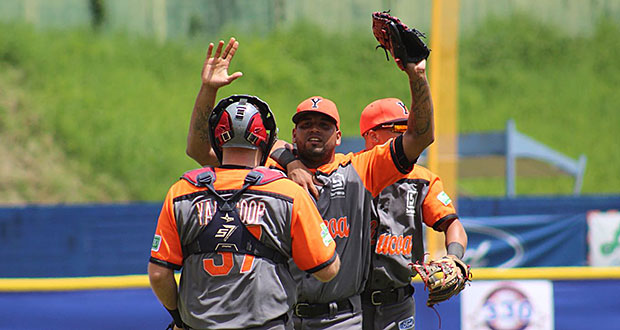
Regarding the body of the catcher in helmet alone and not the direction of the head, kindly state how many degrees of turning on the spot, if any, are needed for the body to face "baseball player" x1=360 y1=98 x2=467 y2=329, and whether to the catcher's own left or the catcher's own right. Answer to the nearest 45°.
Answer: approximately 45° to the catcher's own right

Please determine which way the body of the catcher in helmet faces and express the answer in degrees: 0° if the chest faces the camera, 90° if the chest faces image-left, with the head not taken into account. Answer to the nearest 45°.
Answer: approximately 180°

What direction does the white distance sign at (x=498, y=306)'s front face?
toward the camera

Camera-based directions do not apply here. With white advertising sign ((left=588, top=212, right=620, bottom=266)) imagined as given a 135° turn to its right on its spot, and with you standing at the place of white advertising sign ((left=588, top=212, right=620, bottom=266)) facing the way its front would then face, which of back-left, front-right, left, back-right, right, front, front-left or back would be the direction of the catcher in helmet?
back-left

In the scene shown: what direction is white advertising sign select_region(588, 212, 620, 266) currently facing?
toward the camera

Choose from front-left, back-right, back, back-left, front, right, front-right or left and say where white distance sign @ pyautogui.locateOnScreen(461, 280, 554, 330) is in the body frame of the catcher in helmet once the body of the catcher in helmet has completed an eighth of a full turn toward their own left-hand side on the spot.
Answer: right

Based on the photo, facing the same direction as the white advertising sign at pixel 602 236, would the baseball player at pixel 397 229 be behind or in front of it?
in front

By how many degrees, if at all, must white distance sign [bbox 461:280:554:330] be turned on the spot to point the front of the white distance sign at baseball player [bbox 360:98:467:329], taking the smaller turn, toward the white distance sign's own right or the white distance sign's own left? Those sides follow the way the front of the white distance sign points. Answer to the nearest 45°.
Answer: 0° — it already faces them

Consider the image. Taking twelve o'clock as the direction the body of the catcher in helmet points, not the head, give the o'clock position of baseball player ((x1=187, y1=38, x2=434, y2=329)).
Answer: The baseball player is roughly at 1 o'clock from the catcher in helmet.
